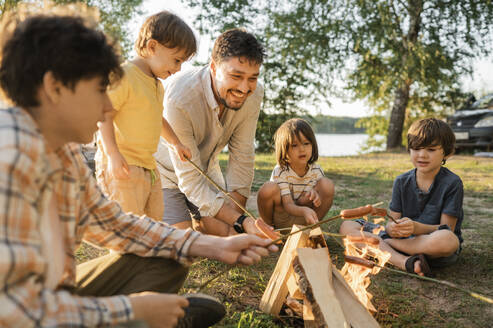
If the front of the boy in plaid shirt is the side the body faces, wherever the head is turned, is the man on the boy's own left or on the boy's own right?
on the boy's own left

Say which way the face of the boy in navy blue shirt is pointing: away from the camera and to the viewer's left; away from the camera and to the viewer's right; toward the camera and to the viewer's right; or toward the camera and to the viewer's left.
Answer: toward the camera and to the viewer's left

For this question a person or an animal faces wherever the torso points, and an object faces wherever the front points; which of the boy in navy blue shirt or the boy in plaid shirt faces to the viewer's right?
the boy in plaid shirt

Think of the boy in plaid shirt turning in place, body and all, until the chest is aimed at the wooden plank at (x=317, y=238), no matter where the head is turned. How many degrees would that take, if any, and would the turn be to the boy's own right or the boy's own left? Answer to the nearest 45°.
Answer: approximately 45° to the boy's own left

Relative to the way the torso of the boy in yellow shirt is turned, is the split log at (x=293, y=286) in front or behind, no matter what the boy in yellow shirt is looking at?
in front

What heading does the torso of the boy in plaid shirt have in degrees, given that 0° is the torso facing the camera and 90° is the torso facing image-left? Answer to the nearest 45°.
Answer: approximately 270°

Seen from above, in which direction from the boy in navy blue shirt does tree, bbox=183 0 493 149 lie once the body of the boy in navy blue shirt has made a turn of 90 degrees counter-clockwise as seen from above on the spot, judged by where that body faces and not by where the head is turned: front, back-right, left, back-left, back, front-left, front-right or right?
back-left

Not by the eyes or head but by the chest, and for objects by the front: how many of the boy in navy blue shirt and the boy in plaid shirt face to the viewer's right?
1

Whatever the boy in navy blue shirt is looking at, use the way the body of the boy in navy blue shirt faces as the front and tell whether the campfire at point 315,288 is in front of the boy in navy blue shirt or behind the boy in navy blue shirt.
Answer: in front

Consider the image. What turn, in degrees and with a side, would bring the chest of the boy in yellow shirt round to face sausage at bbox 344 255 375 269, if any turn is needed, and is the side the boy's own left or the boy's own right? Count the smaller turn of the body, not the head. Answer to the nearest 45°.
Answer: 0° — they already face it

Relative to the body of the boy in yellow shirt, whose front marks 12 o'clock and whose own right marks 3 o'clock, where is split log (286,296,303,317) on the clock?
The split log is roughly at 12 o'clock from the boy in yellow shirt.

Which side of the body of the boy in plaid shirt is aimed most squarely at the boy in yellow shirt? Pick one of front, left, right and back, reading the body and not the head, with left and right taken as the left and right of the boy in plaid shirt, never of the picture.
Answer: left

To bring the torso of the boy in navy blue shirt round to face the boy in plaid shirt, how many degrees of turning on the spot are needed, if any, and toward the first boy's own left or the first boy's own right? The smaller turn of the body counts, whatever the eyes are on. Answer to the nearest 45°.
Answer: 0° — they already face them
